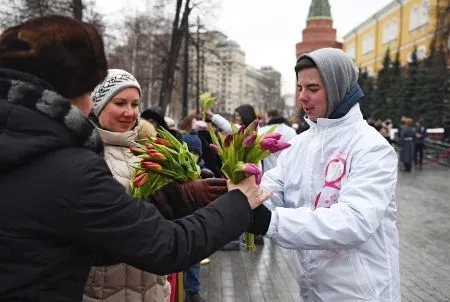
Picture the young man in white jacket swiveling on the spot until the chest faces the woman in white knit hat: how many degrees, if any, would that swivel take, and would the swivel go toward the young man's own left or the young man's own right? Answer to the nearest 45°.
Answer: approximately 45° to the young man's own right

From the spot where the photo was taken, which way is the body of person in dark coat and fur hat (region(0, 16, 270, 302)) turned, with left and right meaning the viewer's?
facing away from the viewer and to the right of the viewer

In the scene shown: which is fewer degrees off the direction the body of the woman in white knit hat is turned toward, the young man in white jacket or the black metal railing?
the young man in white jacket

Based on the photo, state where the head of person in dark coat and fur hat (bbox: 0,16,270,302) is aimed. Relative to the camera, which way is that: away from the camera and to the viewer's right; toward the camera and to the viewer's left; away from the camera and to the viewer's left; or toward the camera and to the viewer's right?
away from the camera and to the viewer's right

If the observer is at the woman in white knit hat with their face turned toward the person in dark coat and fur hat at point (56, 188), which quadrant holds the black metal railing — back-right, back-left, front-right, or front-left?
back-left

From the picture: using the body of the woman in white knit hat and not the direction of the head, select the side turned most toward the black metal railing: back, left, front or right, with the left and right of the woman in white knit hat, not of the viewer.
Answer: left
